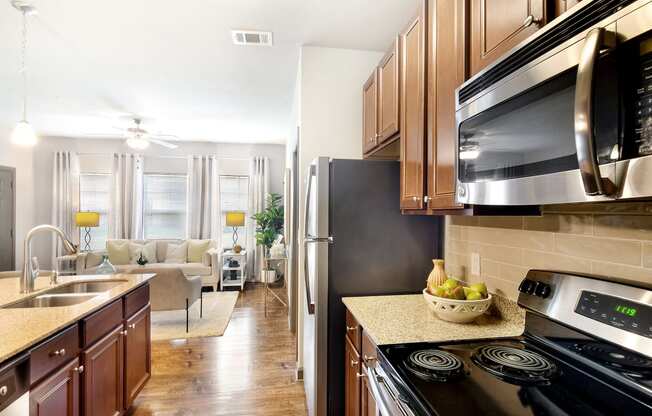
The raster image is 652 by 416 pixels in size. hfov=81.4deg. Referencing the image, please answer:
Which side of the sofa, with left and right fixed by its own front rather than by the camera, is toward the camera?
front

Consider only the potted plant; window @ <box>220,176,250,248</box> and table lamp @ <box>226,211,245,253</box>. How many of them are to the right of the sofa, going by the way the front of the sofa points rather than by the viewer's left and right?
0

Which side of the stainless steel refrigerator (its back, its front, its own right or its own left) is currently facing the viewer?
left

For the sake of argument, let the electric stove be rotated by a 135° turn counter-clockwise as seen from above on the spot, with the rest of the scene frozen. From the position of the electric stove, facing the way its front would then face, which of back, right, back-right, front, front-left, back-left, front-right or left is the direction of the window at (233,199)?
back-left

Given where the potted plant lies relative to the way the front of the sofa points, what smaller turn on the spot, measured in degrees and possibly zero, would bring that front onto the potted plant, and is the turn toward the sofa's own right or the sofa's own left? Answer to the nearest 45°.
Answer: approximately 90° to the sofa's own left

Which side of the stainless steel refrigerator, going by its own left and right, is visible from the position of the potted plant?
right

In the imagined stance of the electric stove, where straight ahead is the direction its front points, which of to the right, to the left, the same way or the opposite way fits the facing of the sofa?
to the left

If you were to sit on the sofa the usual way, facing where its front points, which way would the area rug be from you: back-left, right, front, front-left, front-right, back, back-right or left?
front

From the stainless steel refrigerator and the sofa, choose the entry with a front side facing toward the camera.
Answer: the sofa

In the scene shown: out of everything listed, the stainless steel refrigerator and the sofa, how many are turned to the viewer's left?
1

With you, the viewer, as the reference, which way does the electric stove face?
facing the viewer and to the left of the viewer
